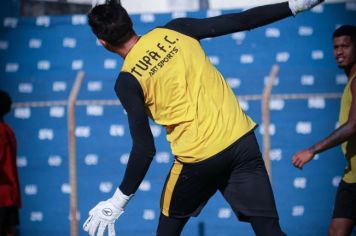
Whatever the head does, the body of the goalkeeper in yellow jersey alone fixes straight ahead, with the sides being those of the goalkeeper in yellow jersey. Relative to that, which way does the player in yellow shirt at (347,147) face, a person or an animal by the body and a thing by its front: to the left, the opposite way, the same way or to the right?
to the left

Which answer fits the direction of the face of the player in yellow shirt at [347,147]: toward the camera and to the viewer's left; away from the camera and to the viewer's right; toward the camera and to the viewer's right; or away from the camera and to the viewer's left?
toward the camera and to the viewer's left

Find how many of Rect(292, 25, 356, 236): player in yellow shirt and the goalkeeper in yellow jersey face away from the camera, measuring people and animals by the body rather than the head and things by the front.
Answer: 1

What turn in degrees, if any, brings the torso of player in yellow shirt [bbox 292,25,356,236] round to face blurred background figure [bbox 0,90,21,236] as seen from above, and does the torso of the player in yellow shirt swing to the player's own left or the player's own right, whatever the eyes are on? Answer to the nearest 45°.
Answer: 0° — they already face them

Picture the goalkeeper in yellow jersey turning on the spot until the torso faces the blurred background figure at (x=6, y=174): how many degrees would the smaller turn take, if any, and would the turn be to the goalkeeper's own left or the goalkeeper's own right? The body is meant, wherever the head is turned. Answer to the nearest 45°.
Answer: approximately 45° to the goalkeeper's own left

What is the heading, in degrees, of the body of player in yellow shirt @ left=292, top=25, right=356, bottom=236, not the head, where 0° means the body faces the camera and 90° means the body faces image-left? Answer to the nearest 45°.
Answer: approximately 90°

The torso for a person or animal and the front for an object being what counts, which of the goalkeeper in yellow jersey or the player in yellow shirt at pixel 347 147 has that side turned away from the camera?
the goalkeeper in yellow jersey

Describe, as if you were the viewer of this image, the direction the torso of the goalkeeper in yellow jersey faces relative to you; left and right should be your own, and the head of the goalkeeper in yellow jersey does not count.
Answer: facing away from the viewer
